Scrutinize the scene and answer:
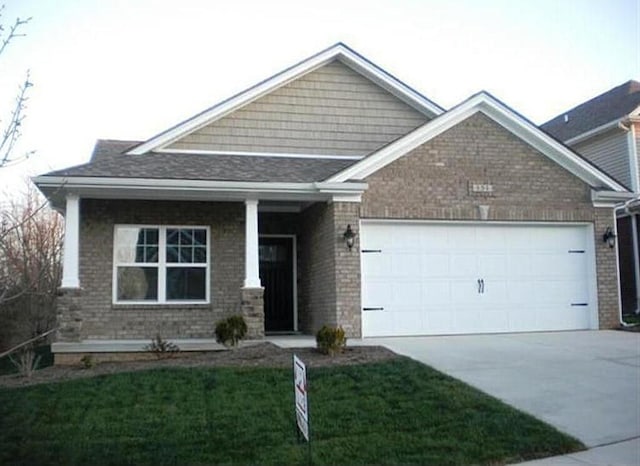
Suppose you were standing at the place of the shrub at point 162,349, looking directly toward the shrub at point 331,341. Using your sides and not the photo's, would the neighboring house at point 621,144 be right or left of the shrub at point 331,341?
left

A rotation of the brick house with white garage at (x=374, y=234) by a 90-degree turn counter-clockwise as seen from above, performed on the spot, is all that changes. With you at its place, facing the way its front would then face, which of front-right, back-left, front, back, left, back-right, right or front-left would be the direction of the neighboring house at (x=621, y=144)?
front-left

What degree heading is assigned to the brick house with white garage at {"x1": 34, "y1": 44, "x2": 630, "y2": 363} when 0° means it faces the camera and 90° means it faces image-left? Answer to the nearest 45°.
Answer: approximately 0°

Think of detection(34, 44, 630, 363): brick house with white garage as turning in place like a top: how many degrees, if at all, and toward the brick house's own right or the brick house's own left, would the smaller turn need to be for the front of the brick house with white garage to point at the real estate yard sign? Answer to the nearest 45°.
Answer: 0° — it already faces it

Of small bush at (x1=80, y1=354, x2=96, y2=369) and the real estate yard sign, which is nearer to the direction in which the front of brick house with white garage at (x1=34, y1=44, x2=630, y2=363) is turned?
the real estate yard sign

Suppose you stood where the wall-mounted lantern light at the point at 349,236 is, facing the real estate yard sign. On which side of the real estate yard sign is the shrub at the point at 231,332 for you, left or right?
right

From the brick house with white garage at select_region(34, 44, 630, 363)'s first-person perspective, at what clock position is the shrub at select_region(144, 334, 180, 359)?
The shrub is roughly at 2 o'clock from the brick house with white garage.

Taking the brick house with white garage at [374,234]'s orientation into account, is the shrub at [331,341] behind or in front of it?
in front

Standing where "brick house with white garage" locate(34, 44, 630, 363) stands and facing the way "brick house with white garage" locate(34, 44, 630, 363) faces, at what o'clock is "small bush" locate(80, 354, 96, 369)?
The small bush is roughly at 2 o'clock from the brick house with white garage.
